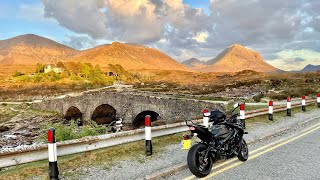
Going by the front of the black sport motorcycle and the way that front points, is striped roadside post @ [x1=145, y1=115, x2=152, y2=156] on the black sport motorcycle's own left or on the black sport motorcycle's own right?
on the black sport motorcycle's own left

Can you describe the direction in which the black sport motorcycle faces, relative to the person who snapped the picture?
facing away from the viewer and to the right of the viewer

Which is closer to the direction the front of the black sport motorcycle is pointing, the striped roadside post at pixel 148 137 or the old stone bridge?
the old stone bridge

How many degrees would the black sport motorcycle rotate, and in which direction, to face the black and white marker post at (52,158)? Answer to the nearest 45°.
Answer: approximately 180°
